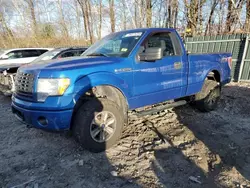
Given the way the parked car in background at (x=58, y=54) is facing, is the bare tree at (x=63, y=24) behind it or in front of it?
behind

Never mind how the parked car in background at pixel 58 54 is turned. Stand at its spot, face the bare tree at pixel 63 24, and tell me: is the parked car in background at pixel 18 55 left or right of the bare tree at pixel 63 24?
left

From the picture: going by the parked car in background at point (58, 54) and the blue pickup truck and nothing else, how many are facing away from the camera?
0

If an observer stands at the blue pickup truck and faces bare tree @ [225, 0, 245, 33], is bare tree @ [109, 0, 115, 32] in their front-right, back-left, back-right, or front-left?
front-left

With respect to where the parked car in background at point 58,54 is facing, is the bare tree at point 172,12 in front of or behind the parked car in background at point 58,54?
behind

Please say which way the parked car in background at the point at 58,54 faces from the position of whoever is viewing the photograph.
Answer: facing the viewer and to the left of the viewer

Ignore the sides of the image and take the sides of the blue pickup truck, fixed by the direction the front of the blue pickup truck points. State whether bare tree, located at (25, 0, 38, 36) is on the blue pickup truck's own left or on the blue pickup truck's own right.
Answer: on the blue pickup truck's own right

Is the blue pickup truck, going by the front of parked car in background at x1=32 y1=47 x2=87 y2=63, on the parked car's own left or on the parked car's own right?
on the parked car's own left

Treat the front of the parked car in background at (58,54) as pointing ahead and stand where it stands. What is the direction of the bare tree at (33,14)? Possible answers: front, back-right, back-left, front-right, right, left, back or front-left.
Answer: back-right

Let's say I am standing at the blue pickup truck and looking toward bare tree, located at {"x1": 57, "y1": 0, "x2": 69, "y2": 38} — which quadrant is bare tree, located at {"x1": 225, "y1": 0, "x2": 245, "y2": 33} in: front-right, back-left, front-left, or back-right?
front-right

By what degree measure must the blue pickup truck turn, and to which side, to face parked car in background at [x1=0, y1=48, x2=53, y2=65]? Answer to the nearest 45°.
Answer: approximately 90° to its right

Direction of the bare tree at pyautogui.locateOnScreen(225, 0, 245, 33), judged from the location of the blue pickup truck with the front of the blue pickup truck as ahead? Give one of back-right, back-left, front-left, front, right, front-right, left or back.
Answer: back

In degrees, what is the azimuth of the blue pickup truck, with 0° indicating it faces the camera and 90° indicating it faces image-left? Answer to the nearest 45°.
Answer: approximately 45°

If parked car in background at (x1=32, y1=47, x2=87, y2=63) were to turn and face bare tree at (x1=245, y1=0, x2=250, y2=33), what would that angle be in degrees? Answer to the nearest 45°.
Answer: approximately 135° to its left

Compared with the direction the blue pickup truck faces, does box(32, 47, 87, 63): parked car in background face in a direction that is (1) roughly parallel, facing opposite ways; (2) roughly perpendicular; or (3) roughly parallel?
roughly parallel
